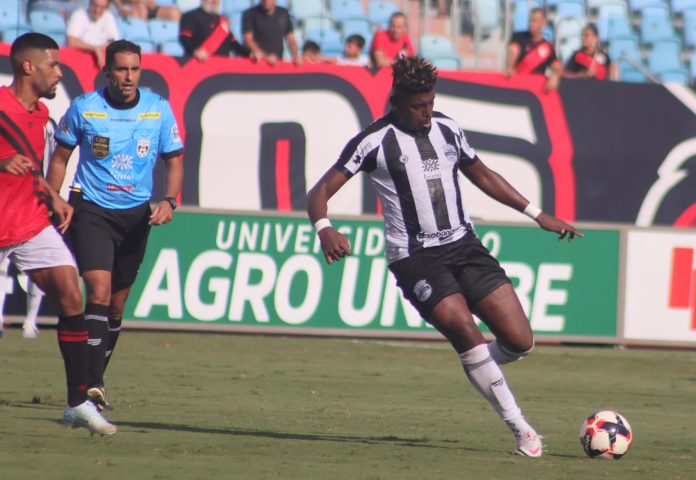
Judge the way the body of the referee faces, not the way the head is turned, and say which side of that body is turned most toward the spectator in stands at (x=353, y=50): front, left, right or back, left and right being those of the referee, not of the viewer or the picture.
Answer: back

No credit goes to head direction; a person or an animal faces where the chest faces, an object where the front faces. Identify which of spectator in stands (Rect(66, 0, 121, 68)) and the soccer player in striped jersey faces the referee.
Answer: the spectator in stands

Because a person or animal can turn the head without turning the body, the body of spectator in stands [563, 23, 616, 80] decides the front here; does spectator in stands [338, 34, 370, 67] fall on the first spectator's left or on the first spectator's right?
on the first spectator's right

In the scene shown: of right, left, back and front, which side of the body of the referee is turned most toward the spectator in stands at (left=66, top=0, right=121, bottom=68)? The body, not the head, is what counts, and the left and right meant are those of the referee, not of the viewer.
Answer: back

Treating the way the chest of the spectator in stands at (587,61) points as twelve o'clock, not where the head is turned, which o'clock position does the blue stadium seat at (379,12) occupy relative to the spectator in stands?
The blue stadium seat is roughly at 4 o'clock from the spectator in stands.

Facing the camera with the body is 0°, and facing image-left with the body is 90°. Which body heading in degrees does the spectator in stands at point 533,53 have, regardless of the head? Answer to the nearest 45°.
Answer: approximately 0°

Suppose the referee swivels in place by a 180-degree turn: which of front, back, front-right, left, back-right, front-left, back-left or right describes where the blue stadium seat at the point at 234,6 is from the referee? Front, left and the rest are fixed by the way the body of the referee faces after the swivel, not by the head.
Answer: front

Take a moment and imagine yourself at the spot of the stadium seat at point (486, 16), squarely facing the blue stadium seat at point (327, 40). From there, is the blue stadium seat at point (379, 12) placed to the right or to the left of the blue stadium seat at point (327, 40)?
right
